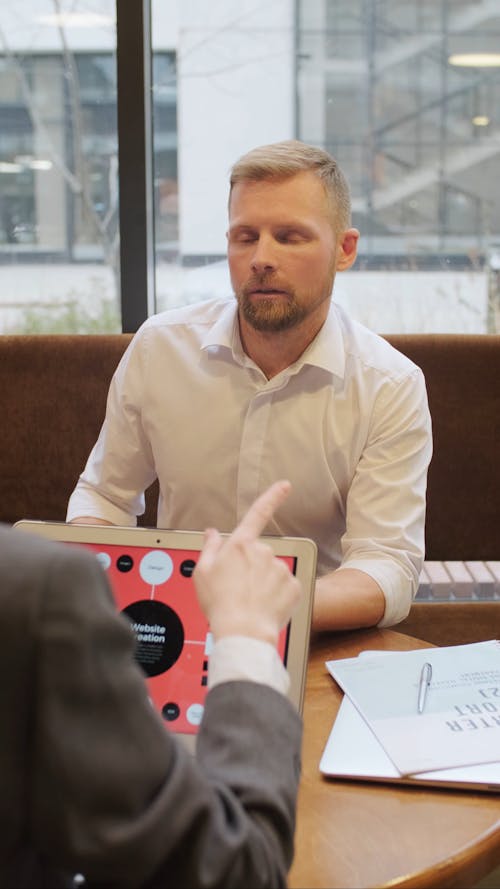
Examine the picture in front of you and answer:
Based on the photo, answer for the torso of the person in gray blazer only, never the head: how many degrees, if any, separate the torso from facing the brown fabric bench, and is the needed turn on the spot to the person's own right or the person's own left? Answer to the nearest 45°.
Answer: approximately 45° to the person's own left

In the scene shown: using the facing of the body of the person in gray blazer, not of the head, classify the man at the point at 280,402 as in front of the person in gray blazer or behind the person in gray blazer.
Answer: in front

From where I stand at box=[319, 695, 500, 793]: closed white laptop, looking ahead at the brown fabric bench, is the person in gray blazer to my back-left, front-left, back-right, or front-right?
back-left

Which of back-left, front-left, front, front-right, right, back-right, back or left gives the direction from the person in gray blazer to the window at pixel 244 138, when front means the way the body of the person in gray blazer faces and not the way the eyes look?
front-left

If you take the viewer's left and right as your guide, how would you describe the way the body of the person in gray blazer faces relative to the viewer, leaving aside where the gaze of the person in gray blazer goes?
facing away from the viewer and to the right of the viewer

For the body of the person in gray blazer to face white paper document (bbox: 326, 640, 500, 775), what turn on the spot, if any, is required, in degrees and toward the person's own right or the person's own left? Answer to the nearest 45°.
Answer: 0° — they already face it

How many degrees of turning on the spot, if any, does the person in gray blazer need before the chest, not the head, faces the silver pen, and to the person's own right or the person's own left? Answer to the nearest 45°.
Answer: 0° — they already face it
